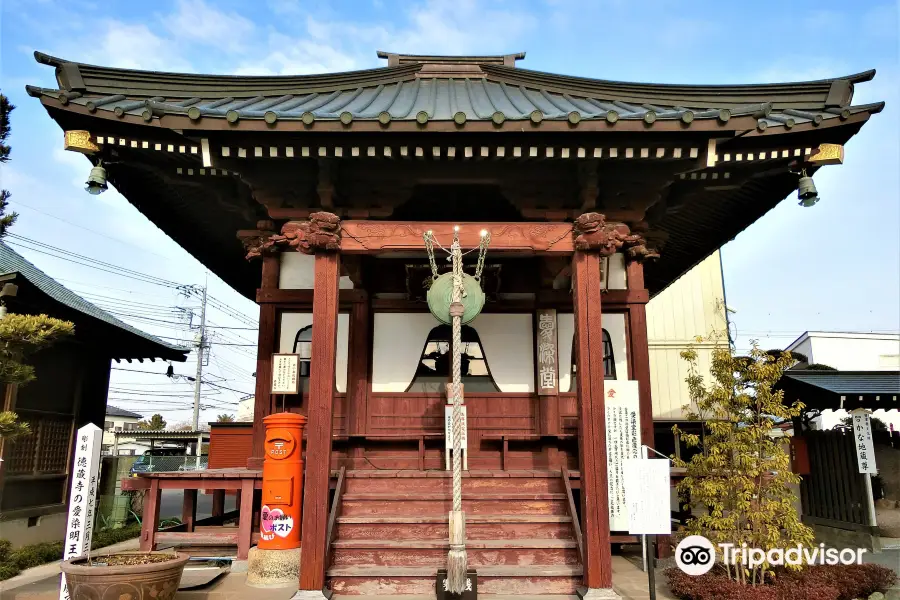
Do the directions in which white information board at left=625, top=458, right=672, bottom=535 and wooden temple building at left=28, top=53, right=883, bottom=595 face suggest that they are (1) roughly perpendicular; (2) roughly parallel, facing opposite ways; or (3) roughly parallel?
roughly parallel

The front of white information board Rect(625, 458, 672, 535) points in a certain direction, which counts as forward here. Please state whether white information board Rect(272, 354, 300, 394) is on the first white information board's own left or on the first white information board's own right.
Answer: on the first white information board's own right

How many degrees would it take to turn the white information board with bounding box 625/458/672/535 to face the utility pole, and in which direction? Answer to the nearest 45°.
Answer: approximately 135° to its right

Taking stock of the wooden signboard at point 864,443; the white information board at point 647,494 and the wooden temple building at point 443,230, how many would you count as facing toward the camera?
3

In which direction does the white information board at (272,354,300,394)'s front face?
toward the camera

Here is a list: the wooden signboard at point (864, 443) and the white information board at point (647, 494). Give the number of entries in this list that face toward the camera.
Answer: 2

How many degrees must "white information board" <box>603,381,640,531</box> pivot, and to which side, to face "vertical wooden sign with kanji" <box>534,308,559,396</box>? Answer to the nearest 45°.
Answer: approximately 135° to its right

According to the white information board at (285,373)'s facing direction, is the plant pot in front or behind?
in front

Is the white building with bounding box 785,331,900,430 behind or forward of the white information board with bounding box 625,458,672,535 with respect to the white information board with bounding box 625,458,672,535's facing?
behind

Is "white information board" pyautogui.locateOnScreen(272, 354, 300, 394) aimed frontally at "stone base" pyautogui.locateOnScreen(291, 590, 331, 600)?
yes

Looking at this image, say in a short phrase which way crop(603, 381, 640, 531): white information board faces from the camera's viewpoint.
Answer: facing the viewer

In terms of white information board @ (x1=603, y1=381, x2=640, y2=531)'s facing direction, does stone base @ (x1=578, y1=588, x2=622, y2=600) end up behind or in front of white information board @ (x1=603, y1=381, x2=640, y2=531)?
in front

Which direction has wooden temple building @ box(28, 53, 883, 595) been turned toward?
toward the camera

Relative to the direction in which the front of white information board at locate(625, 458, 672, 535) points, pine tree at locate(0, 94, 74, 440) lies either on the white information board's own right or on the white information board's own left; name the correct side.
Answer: on the white information board's own right

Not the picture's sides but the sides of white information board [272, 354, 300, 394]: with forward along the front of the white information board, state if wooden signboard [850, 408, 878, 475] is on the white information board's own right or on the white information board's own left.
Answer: on the white information board's own left
